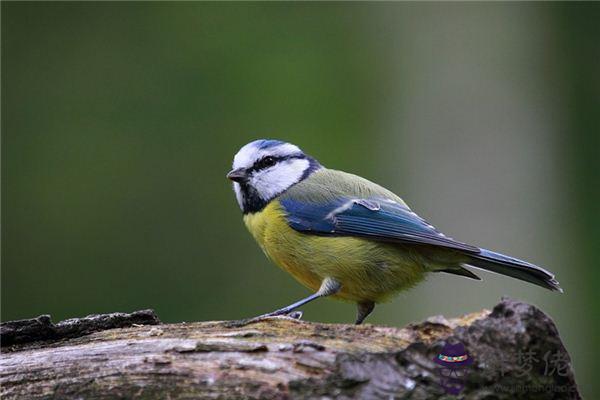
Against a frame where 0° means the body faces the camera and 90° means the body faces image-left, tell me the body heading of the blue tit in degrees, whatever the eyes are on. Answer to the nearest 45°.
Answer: approximately 90°
